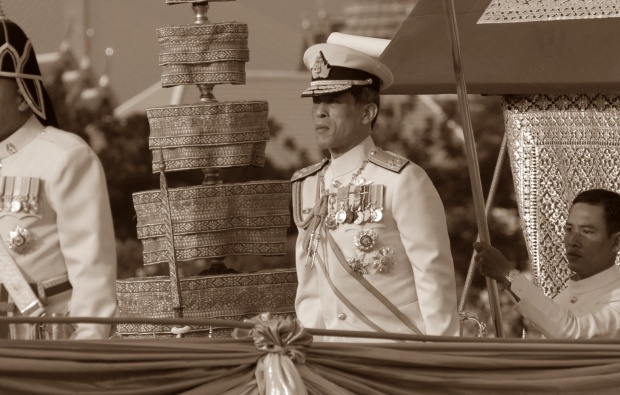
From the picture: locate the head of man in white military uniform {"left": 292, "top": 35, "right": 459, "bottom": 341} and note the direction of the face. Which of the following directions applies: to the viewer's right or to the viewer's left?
to the viewer's left

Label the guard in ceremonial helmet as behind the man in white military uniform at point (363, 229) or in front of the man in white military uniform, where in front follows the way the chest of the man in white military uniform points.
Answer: in front

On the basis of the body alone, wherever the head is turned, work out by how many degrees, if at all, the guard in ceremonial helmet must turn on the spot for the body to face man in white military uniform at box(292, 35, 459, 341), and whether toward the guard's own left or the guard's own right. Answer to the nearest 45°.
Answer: approximately 135° to the guard's own left

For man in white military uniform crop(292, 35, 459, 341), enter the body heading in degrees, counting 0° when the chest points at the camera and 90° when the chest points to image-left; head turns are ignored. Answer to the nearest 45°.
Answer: approximately 45°
